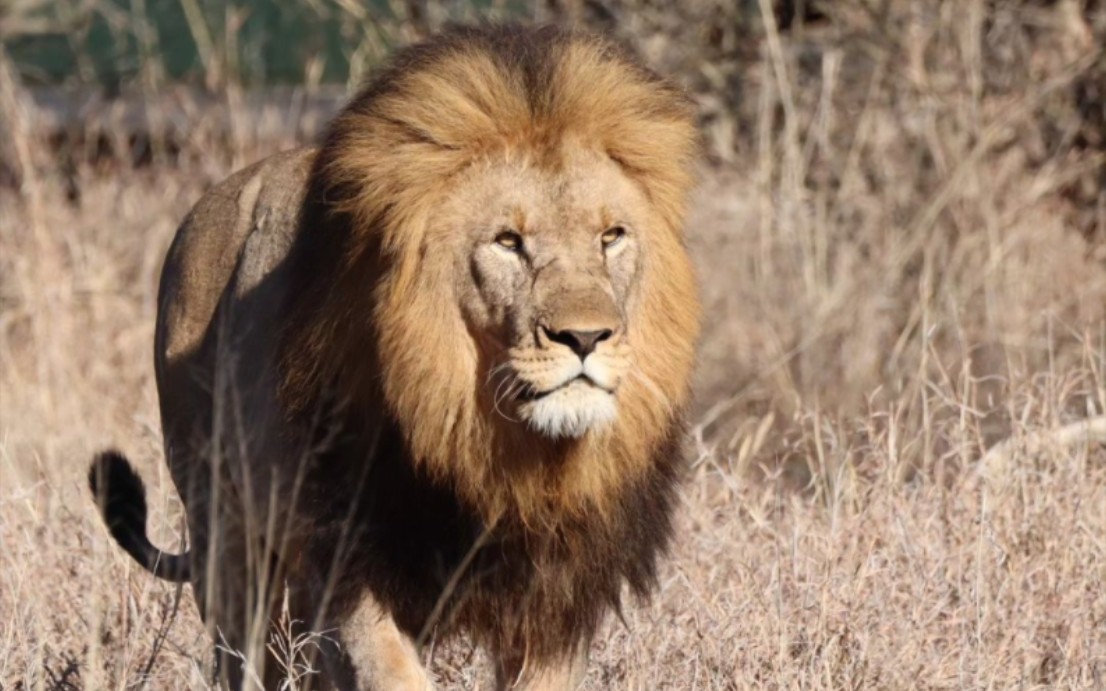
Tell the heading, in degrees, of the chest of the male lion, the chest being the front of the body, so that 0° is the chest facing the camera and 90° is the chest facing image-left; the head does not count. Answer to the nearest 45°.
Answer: approximately 315°
